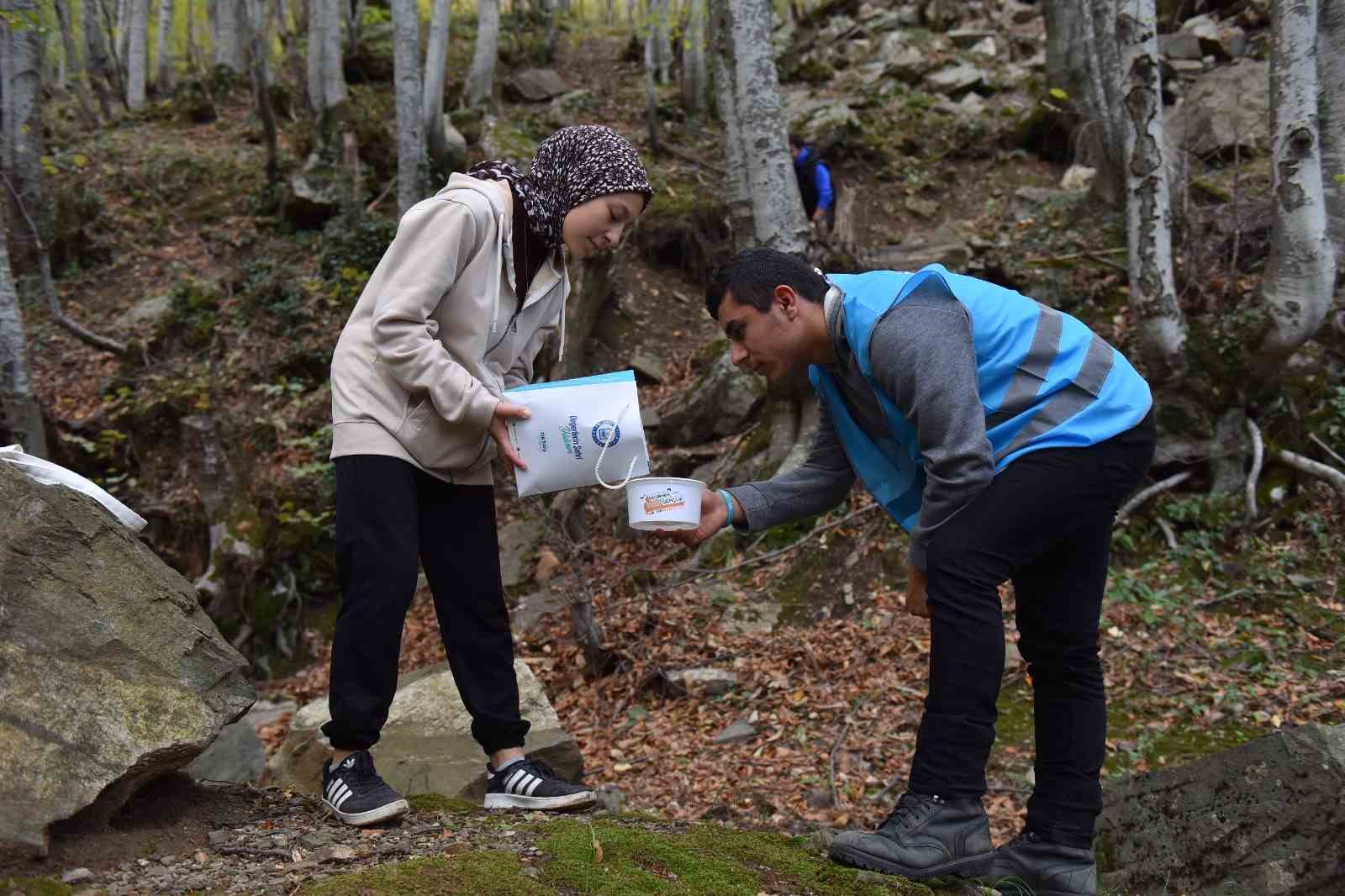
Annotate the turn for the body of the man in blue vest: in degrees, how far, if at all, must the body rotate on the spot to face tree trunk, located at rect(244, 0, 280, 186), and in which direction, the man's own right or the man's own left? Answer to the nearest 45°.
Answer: approximately 45° to the man's own right

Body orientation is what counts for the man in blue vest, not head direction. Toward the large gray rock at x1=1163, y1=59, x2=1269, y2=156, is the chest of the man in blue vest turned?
no

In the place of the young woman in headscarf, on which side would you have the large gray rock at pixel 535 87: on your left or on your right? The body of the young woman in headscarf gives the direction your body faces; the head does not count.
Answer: on your left

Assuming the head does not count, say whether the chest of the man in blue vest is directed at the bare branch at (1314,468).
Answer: no

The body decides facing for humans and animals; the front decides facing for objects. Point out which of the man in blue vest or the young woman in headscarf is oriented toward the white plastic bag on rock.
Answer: the man in blue vest

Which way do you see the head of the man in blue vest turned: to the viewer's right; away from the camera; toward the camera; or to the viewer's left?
to the viewer's left

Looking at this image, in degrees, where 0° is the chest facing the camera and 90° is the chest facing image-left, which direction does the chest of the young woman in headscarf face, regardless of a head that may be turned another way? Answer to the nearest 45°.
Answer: approximately 315°

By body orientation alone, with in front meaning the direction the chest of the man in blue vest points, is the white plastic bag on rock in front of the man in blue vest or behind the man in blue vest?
in front

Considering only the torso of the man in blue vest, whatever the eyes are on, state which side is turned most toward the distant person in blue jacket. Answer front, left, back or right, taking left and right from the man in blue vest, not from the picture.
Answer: right

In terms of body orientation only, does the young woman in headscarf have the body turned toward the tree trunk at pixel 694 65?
no

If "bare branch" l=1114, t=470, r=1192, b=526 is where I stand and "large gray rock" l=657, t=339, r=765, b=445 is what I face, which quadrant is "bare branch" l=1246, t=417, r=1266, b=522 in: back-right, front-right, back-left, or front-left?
back-right

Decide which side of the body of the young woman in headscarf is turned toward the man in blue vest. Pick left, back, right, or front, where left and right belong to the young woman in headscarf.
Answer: front

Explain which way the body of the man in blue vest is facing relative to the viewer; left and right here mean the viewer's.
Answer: facing to the left of the viewer
